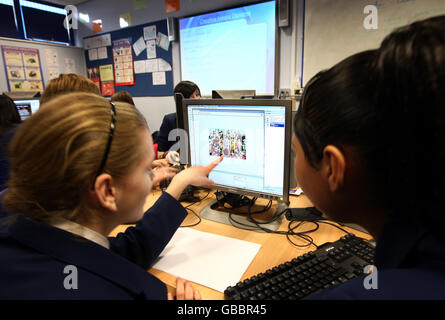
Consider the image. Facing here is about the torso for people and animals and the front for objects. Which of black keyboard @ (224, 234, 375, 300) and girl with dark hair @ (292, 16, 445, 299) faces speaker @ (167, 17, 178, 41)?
the girl with dark hair

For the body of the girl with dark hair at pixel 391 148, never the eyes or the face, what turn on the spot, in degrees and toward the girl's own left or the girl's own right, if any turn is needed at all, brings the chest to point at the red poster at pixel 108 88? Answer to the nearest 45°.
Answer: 0° — they already face it

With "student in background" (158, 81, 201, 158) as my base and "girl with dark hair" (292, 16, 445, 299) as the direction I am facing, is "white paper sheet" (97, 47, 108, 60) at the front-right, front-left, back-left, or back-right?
back-right

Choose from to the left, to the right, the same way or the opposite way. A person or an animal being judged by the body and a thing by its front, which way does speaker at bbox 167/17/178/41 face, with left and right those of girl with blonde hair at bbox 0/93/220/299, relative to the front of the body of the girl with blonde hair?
the opposite way

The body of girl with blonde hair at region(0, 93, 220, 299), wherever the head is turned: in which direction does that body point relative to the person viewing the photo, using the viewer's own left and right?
facing away from the viewer and to the right of the viewer

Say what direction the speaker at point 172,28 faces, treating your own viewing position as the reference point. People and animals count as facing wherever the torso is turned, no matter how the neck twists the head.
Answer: facing the viewer and to the left of the viewer

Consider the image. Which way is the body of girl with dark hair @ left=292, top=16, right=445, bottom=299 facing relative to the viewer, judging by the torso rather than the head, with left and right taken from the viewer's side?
facing away from the viewer and to the left of the viewer

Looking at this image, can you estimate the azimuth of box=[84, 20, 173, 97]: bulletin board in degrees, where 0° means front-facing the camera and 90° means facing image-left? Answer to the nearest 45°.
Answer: approximately 45°

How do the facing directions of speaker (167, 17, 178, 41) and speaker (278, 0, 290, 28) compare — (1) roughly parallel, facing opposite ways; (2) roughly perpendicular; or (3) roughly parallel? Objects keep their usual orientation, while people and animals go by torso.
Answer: roughly parallel

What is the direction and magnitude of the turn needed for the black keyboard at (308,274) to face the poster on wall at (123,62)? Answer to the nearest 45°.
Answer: approximately 180°

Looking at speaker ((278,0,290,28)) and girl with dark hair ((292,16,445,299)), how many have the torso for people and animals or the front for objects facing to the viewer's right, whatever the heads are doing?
0

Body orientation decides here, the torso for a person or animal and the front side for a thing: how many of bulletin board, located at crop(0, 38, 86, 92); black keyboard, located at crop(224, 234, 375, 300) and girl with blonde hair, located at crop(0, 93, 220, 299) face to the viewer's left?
0

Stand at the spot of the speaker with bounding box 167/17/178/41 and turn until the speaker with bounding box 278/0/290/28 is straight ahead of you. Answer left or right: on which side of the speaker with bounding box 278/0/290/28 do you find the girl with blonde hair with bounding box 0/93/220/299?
right

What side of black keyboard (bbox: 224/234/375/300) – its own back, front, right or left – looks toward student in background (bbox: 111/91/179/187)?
back

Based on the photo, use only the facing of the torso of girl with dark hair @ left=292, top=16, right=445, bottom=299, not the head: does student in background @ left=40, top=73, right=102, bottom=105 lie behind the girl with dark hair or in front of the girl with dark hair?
in front

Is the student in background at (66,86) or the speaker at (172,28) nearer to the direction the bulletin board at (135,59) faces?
the student in background

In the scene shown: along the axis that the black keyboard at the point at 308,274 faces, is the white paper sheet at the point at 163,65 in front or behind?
behind

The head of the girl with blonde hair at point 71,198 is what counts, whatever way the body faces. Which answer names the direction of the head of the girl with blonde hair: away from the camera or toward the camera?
away from the camera

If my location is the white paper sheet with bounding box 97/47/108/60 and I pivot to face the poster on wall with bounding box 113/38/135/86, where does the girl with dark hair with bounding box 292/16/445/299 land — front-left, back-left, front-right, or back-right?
front-right

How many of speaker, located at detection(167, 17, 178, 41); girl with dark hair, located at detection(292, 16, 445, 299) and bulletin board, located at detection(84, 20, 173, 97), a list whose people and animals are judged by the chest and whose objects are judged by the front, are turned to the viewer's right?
0

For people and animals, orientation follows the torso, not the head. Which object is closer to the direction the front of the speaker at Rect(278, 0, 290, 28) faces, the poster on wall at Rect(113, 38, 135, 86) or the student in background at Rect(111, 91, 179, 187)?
the student in background
